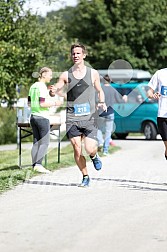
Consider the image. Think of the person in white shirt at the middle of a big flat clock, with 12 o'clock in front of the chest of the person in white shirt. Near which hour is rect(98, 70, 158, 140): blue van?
The blue van is roughly at 6 o'clock from the person in white shirt.

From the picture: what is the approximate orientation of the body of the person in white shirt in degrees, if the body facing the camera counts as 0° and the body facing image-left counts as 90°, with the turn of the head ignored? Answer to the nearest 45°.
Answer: approximately 0°

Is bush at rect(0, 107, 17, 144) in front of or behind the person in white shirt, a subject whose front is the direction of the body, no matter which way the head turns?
behind
